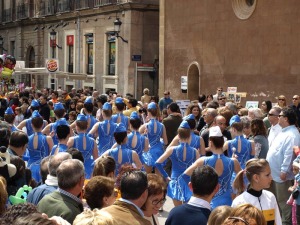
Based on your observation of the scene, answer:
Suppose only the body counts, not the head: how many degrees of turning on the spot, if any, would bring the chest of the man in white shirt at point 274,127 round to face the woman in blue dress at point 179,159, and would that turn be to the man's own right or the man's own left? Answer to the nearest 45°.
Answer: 0° — they already face them

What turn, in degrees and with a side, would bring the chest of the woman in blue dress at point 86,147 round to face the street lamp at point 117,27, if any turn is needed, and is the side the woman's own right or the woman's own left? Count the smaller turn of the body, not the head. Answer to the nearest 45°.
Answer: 0° — they already face it

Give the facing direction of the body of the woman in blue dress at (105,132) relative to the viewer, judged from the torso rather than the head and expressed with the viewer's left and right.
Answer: facing away from the viewer

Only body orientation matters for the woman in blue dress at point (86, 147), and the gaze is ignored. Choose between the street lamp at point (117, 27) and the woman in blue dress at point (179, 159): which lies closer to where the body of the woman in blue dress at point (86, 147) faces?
the street lamp

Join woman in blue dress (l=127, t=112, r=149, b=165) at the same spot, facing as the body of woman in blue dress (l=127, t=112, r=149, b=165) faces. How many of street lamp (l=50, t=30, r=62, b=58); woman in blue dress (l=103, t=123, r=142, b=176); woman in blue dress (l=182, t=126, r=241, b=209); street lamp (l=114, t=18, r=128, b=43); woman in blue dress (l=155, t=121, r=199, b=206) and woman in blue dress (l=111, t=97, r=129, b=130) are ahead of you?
3

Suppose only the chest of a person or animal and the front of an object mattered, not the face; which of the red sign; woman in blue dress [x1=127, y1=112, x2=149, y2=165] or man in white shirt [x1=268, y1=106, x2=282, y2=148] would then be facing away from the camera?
the woman in blue dress

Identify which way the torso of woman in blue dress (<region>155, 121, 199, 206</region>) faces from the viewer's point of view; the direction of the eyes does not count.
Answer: away from the camera

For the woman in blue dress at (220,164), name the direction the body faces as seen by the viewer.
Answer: away from the camera

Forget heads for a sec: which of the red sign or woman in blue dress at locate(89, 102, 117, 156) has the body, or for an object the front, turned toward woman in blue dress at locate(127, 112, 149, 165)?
the red sign

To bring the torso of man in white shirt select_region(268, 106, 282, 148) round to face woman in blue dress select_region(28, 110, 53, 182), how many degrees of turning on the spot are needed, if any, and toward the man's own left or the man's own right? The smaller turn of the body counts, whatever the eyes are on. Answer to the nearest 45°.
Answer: approximately 45° to the man's own right
